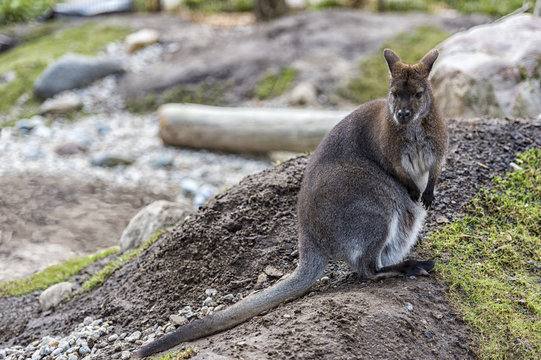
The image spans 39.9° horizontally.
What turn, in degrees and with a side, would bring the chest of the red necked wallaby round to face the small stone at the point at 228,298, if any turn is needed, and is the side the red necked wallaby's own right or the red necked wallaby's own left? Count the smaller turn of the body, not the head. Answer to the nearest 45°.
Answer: approximately 180°

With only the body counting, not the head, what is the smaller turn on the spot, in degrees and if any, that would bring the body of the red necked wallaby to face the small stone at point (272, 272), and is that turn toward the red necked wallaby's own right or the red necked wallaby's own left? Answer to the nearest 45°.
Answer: approximately 180°

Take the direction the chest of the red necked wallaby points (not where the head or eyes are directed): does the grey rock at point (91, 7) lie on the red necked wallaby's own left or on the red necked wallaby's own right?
on the red necked wallaby's own left

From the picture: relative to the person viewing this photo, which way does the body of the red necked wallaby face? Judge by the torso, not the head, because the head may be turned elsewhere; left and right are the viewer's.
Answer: facing to the right of the viewer

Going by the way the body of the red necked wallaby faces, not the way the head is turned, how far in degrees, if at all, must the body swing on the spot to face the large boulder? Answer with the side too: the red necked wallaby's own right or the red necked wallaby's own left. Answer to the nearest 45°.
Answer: approximately 45° to the red necked wallaby's own left

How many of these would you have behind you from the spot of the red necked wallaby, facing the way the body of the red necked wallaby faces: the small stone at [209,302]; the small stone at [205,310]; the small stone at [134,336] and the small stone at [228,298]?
4

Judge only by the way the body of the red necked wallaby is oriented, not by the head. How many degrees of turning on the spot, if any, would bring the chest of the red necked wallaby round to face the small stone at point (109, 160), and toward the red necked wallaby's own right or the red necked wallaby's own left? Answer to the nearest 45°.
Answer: approximately 135° to the red necked wallaby's own left

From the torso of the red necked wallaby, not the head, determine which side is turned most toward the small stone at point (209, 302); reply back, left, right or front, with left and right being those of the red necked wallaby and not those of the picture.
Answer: back

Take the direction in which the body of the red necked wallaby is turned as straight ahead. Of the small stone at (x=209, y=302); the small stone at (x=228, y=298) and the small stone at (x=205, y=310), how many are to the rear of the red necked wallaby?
3

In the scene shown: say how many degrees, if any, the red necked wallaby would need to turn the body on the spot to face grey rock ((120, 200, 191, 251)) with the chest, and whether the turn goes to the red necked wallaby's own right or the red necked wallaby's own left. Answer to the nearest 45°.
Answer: approximately 135° to the red necked wallaby's own left

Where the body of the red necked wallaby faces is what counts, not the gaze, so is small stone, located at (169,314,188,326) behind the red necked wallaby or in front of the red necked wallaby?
behind

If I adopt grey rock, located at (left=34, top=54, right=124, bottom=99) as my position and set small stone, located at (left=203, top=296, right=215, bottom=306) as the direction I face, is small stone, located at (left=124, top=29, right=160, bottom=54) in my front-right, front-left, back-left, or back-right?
back-left
